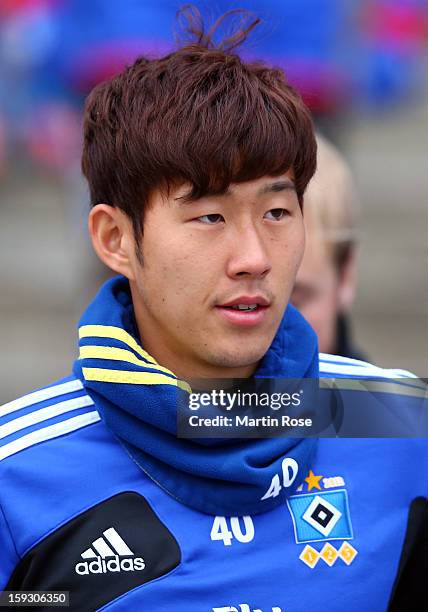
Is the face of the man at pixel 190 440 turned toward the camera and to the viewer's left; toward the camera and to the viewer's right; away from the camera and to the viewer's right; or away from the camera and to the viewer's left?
toward the camera and to the viewer's right

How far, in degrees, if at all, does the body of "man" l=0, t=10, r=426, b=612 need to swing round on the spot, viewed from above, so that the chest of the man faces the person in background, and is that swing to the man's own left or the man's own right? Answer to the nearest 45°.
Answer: approximately 135° to the man's own left

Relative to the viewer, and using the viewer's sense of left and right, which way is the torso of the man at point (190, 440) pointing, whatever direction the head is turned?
facing the viewer and to the right of the viewer
